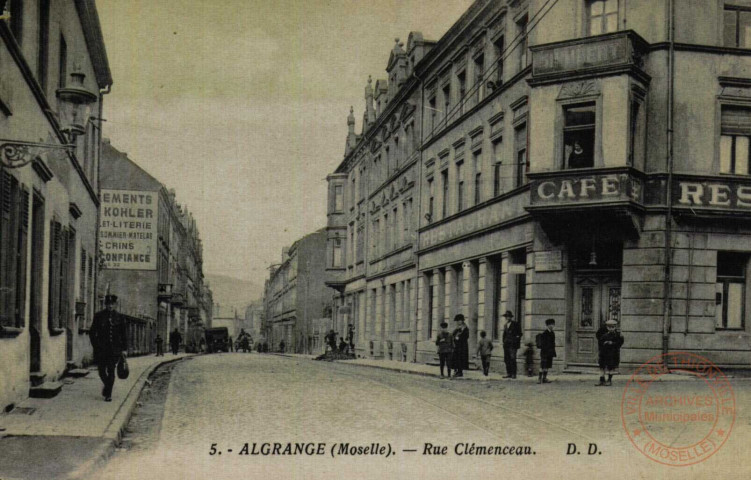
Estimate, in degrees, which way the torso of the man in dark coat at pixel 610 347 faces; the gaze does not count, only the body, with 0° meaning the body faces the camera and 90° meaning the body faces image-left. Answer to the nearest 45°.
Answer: approximately 0°

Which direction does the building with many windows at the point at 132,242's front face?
to the viewer's right

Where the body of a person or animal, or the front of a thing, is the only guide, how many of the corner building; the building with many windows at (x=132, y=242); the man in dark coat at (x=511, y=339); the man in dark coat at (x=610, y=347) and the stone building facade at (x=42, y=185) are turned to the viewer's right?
2

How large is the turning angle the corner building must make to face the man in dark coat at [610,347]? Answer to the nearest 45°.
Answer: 0° — it already faces them

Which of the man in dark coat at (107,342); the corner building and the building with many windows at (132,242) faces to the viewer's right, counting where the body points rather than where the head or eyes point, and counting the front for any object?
the building with many windows

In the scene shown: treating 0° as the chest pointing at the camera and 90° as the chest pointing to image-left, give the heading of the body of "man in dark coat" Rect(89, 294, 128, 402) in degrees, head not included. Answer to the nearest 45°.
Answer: approximately 0°

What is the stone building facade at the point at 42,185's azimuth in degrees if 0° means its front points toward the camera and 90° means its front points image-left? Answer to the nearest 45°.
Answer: approximately 270°

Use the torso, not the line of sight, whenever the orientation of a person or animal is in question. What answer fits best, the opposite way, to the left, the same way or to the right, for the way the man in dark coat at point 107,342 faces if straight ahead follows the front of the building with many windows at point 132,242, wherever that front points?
to the right

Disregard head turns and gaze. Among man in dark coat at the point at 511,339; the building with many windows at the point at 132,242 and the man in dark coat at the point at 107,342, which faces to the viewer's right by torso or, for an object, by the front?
the building with many windows
